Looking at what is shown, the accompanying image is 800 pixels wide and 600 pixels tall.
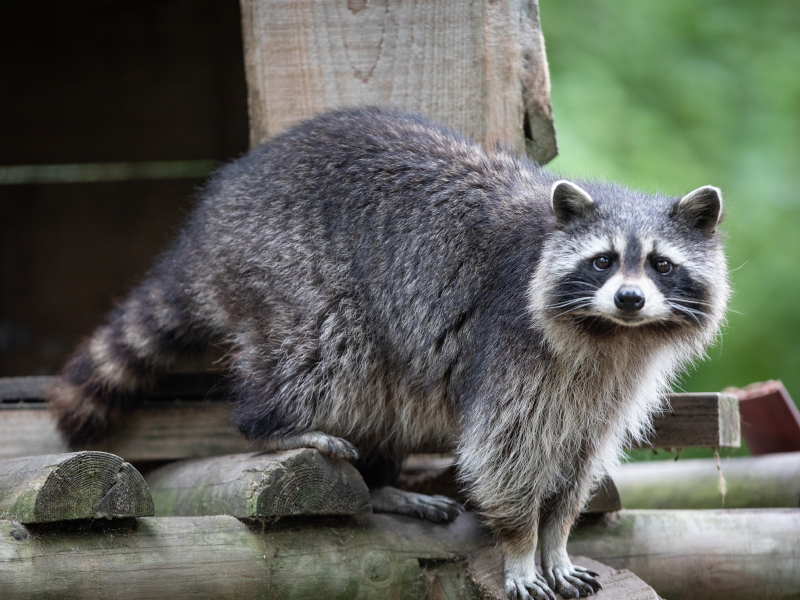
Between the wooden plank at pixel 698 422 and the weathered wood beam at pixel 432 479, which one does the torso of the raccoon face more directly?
the wooden plank

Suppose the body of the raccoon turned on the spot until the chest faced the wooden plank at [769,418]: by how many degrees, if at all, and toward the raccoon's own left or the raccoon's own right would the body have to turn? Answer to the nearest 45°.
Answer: approximately 90° to the raccoon's own left

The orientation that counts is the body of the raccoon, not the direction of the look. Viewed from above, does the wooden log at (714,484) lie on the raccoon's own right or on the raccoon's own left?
on the raccoon's own left

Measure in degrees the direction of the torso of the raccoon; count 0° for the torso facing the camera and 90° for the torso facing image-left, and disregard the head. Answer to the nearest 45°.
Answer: approximately 315°

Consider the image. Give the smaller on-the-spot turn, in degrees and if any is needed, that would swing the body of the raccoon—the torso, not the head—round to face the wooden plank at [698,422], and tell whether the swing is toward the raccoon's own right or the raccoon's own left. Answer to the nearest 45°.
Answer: approximately 45° to the raccoon's own left

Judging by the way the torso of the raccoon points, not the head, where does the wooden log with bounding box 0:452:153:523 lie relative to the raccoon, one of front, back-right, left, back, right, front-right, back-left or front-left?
right
